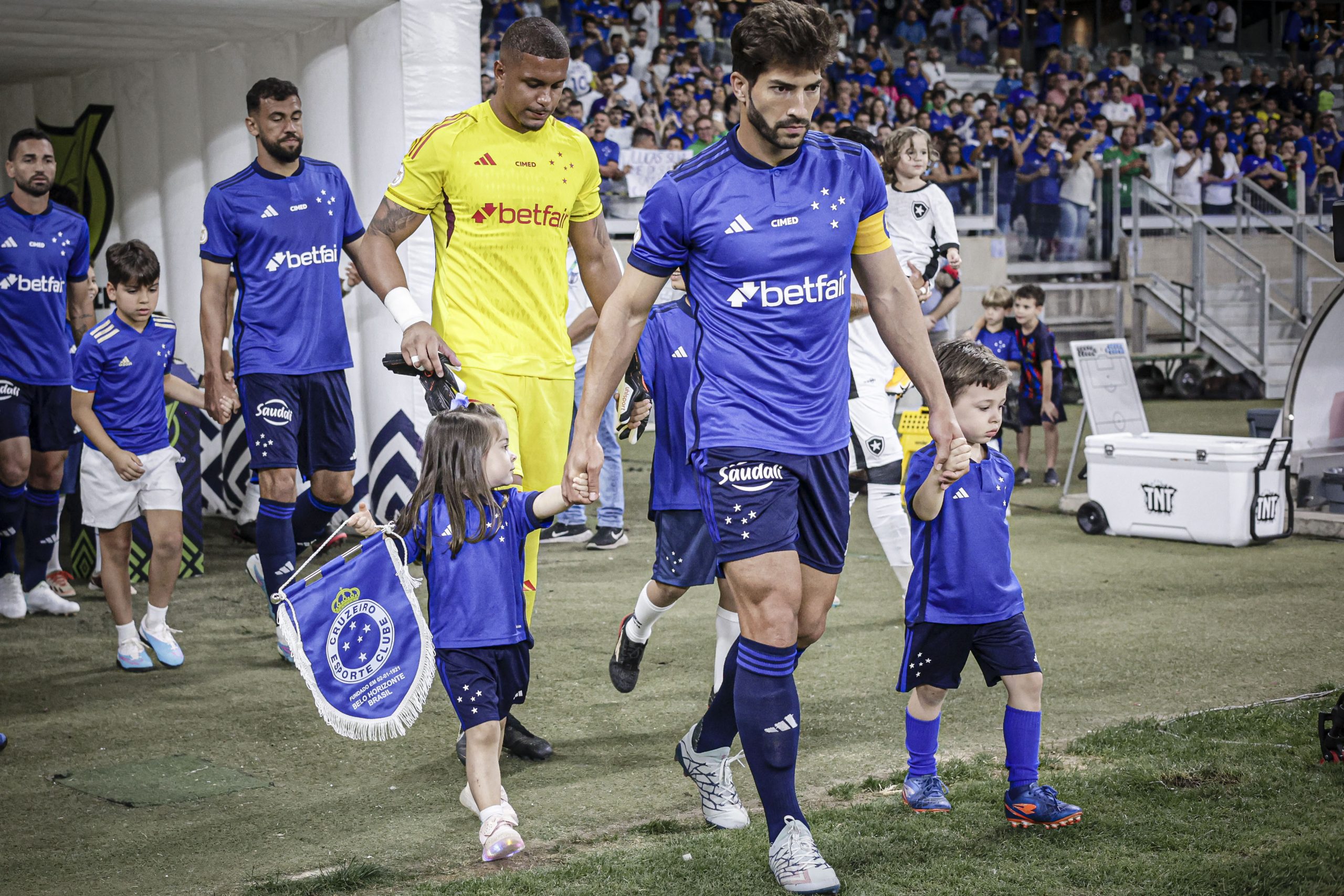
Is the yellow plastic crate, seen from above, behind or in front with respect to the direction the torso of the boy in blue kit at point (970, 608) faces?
behind

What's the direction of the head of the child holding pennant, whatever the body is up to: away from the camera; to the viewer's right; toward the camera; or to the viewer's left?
to the viewer's right

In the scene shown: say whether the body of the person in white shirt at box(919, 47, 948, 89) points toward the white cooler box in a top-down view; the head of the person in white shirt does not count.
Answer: yes

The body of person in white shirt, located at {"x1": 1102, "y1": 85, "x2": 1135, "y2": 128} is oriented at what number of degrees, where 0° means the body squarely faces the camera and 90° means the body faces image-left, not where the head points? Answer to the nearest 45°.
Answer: approximately 0°

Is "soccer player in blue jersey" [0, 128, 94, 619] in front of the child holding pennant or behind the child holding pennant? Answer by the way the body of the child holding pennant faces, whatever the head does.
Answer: behind

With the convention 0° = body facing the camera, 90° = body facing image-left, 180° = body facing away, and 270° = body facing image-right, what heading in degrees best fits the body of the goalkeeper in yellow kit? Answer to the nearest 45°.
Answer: approximately 315°

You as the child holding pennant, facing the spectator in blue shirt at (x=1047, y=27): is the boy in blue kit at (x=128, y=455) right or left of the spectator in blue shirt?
left

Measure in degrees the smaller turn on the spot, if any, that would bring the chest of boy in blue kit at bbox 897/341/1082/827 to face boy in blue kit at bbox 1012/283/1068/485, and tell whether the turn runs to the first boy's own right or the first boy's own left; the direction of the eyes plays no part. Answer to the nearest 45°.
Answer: approximately 135° to the first boy's own left

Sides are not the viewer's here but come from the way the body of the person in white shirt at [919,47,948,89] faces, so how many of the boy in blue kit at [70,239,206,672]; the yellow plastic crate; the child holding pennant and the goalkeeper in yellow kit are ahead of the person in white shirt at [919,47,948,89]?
4

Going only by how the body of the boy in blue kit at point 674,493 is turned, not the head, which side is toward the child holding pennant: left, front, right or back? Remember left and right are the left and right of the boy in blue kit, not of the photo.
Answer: right
